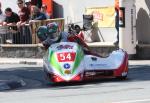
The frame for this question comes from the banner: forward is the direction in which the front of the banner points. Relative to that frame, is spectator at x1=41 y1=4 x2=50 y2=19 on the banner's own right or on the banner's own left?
on the banner's own right

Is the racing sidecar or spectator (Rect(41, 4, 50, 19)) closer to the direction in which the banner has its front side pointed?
the racing sidecar

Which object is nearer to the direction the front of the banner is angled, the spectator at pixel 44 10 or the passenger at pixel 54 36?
the passenger

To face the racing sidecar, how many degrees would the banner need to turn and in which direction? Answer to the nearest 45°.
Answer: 0° — it already faces it

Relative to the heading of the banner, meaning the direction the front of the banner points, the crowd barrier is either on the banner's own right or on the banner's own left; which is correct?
on the banner's own right

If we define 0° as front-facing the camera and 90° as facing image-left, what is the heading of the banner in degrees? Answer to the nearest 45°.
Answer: approximately 0°
